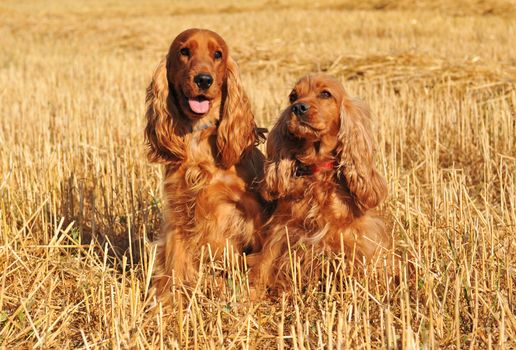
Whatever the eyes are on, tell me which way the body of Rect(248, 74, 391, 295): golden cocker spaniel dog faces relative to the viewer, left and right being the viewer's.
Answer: facing the viewer and to the left of the viewer

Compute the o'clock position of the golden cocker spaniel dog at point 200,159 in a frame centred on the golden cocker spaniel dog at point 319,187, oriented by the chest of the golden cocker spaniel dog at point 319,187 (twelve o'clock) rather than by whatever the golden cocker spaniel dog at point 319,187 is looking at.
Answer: the golden cocker spaniel dog at point 200,159 is roughly at 2 o'clock from the golden cocker spaniel dog at point 319,187.

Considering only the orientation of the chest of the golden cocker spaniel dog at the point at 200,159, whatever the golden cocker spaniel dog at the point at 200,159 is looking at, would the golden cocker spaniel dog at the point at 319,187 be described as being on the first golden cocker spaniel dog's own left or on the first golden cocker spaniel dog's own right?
on the first golden cocker spaniel dog's own left

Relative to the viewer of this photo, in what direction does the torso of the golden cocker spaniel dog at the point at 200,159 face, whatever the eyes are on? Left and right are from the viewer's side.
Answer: facing the viewer

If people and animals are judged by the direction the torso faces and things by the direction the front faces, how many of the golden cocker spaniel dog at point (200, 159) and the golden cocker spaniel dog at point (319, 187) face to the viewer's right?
0
